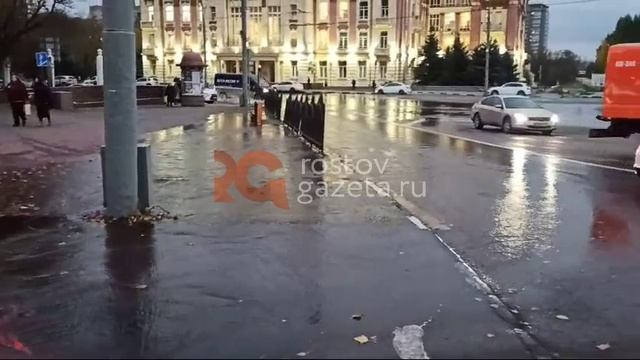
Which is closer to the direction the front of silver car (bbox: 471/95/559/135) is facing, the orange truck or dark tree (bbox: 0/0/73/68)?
the orange truck

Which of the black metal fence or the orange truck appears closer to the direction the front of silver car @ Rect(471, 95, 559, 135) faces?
the orange truck

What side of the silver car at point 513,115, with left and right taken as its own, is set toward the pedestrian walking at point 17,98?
right

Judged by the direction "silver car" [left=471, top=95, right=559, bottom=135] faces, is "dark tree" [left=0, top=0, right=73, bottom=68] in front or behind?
behind

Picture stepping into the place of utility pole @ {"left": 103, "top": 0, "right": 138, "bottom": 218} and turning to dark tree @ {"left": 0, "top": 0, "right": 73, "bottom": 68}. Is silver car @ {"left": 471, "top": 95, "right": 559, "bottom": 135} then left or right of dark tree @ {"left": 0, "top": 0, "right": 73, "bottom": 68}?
right

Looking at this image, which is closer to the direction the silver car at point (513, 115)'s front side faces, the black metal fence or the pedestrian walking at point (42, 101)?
the black metal fence

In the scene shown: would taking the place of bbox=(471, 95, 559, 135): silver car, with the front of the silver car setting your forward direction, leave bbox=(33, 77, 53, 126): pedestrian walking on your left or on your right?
on your right

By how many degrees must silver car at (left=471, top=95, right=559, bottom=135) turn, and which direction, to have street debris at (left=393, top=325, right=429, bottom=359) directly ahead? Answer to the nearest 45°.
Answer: approximately 45° to its right
